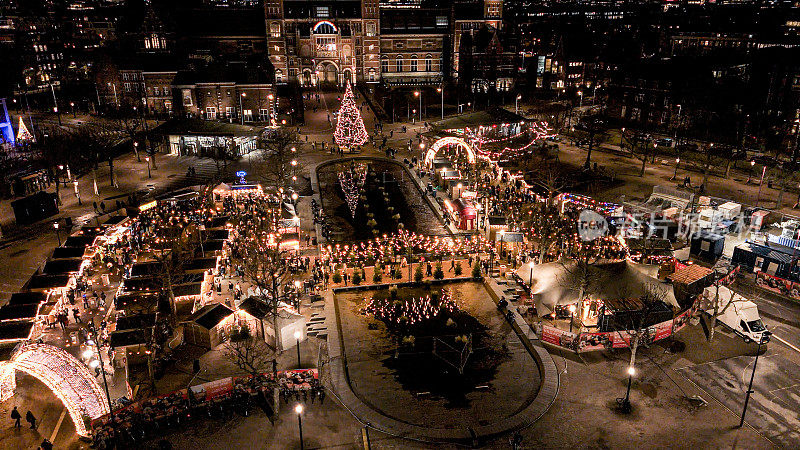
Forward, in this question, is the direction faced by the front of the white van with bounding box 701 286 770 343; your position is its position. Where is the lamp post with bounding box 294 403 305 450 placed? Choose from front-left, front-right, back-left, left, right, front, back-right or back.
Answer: right

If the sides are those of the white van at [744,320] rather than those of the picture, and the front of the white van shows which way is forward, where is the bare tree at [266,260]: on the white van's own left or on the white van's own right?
on the white van's own right

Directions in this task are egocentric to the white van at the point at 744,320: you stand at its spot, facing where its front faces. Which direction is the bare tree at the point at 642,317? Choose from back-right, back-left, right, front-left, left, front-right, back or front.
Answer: right

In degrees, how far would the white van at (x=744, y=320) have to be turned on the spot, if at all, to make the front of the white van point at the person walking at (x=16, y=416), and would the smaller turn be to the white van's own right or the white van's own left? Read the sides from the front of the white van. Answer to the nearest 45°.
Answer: approximately 90° to the white van's own right

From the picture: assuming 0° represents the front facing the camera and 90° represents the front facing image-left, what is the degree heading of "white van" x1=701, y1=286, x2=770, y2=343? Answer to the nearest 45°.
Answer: approximately 315°

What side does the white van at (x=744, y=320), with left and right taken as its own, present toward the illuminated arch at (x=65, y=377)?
right

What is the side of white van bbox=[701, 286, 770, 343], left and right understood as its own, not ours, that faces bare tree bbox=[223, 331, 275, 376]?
right

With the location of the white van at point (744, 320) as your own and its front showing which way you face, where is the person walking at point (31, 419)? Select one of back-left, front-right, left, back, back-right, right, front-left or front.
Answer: right

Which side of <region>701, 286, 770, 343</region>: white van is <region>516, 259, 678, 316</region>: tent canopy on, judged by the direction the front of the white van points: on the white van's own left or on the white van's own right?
on the white van's own right

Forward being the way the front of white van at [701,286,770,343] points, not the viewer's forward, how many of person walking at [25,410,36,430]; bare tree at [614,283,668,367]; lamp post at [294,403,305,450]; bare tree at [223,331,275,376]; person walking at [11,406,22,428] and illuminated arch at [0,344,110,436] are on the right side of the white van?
6

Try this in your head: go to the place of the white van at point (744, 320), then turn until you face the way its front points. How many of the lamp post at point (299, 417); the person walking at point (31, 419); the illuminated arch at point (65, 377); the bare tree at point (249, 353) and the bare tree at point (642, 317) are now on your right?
5
